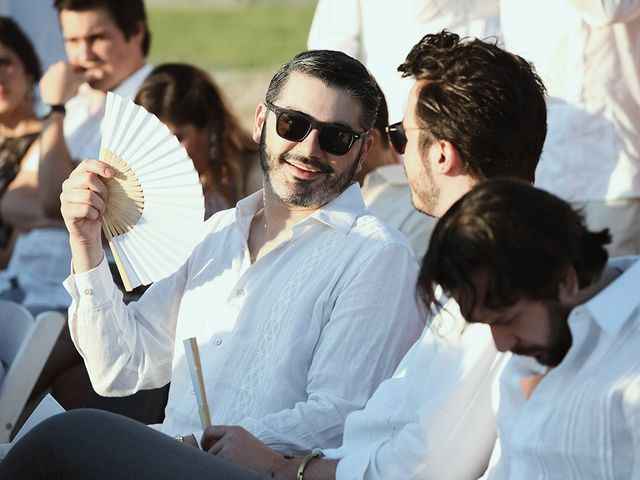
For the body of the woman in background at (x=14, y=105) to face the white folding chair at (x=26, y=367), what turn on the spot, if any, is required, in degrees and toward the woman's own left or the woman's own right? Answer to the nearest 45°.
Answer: approximately 45° to the woman's own left

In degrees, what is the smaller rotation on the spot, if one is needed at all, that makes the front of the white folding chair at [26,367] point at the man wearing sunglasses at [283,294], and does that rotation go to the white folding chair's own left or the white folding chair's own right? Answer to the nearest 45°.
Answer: approximately 90° to the white folding chair's own left

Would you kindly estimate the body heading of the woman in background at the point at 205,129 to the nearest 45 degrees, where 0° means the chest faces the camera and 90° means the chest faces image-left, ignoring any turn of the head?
approximately 45°

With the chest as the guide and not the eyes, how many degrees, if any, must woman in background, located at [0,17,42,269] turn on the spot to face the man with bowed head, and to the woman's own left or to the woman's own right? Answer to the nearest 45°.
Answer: approximately 45° to the woman's own left

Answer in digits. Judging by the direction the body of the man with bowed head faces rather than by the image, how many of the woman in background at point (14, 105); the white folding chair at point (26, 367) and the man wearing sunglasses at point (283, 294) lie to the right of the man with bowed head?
3

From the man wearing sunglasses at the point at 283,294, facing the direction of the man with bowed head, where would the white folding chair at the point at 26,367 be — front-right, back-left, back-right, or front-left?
back-right

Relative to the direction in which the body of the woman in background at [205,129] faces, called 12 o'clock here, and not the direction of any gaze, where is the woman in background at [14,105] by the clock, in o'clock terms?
the woman in background at [14,105] is roughly at 3 o'clock from the woman in background at [205,129].

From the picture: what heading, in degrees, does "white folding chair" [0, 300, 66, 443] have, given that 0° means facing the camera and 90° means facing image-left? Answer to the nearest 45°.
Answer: approximately 45°

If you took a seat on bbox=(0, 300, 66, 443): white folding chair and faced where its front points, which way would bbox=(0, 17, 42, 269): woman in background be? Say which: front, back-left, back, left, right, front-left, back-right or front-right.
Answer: back-right

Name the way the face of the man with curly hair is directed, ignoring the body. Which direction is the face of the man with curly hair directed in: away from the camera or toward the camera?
away from the camera

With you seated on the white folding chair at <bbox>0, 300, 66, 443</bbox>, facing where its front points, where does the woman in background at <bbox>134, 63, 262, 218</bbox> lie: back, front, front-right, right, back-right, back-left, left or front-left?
back

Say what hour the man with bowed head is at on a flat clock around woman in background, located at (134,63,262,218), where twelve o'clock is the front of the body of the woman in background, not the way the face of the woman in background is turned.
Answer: The man with bowed head is roughly at 10 o'clock from the woman in background.
